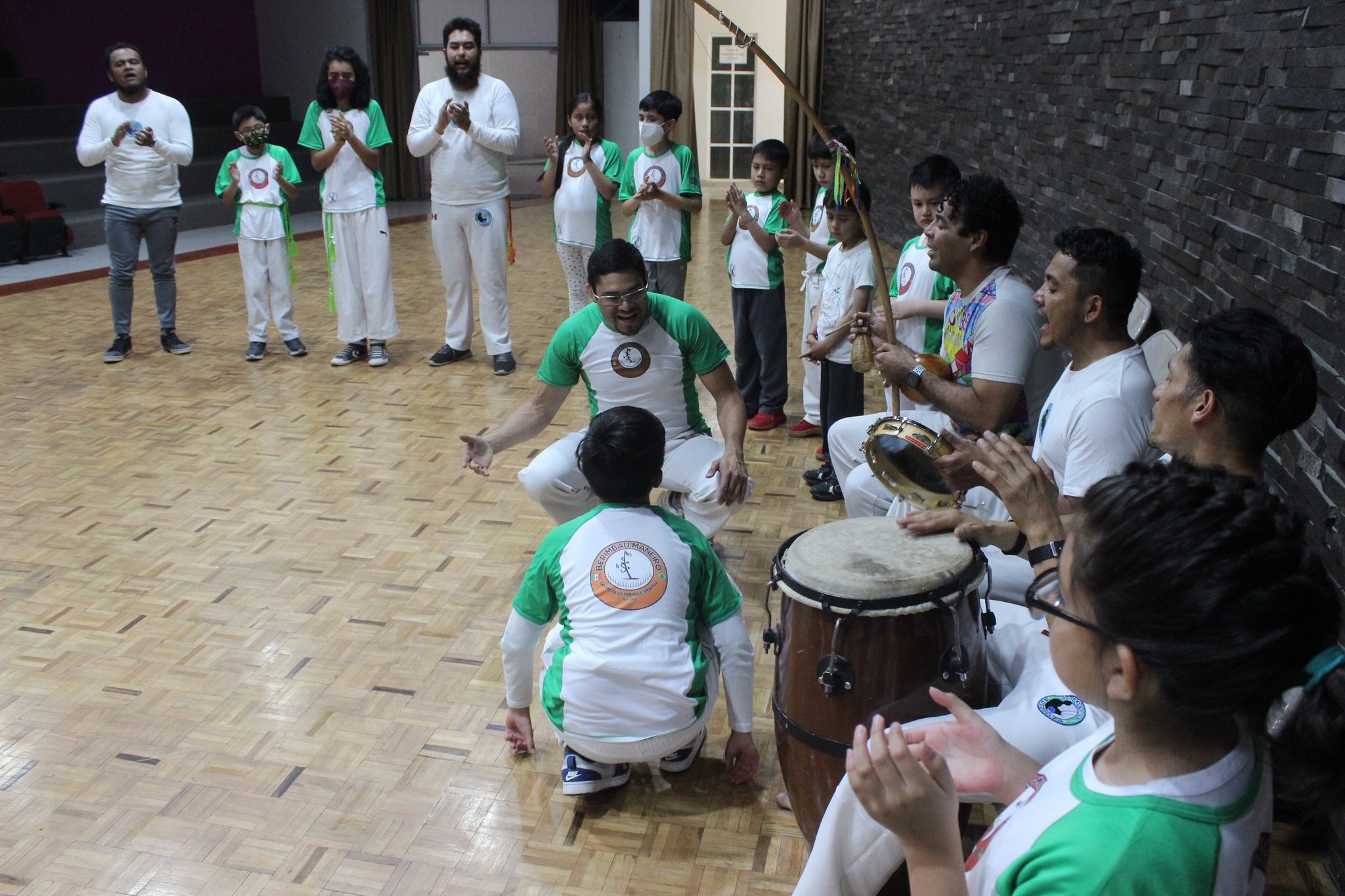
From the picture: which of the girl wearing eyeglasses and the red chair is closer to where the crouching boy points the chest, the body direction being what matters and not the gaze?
the red chair

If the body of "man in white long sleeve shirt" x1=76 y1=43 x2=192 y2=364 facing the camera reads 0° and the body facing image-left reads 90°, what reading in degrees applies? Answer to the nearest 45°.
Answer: approximately 0°

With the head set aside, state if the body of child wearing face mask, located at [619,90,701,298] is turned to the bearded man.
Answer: no

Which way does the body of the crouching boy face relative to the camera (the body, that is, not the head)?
away from the camera

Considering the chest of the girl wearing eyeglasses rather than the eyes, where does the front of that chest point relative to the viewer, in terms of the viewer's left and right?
facing to the left of the viewer

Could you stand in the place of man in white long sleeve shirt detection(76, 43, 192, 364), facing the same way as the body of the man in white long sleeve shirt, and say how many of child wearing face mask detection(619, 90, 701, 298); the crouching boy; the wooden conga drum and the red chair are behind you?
1

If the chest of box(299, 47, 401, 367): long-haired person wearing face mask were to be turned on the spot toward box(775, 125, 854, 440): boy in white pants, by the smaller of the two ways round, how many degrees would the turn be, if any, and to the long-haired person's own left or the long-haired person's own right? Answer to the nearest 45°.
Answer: approximately 45° to the long-haired person's own left

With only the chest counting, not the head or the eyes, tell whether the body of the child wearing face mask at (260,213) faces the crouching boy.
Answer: yes

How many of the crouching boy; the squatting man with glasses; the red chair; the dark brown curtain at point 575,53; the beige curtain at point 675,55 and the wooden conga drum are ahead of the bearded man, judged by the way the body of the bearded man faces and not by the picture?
3

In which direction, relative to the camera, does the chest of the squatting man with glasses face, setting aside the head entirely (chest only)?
toward the camera

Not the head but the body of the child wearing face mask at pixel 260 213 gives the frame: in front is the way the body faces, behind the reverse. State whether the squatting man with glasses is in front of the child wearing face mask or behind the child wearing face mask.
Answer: in front

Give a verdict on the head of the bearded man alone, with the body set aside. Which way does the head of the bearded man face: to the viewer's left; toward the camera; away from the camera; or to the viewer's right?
toward the camera

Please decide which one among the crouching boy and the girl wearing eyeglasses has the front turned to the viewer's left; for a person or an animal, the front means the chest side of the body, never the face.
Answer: the girl wearing eyeglasses

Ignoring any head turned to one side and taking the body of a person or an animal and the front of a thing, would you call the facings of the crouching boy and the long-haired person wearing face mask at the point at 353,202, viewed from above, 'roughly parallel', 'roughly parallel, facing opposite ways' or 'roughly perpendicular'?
roughly parallel, facing opposite ways

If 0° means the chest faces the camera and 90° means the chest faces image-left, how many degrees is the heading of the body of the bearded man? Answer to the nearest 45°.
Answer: approximately 0°

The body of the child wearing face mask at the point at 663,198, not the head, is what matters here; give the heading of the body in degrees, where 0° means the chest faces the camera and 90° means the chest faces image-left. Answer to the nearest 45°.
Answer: approximately 45°

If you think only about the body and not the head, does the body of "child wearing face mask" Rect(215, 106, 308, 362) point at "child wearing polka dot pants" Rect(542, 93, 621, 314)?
no

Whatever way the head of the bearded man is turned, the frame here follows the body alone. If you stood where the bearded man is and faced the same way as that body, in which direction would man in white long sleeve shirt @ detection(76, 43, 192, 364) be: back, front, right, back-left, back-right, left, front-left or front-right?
right

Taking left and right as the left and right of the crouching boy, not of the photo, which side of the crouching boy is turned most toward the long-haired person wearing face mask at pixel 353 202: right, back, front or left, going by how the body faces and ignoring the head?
front

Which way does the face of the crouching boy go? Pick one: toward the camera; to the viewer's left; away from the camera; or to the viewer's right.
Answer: away from the camera
